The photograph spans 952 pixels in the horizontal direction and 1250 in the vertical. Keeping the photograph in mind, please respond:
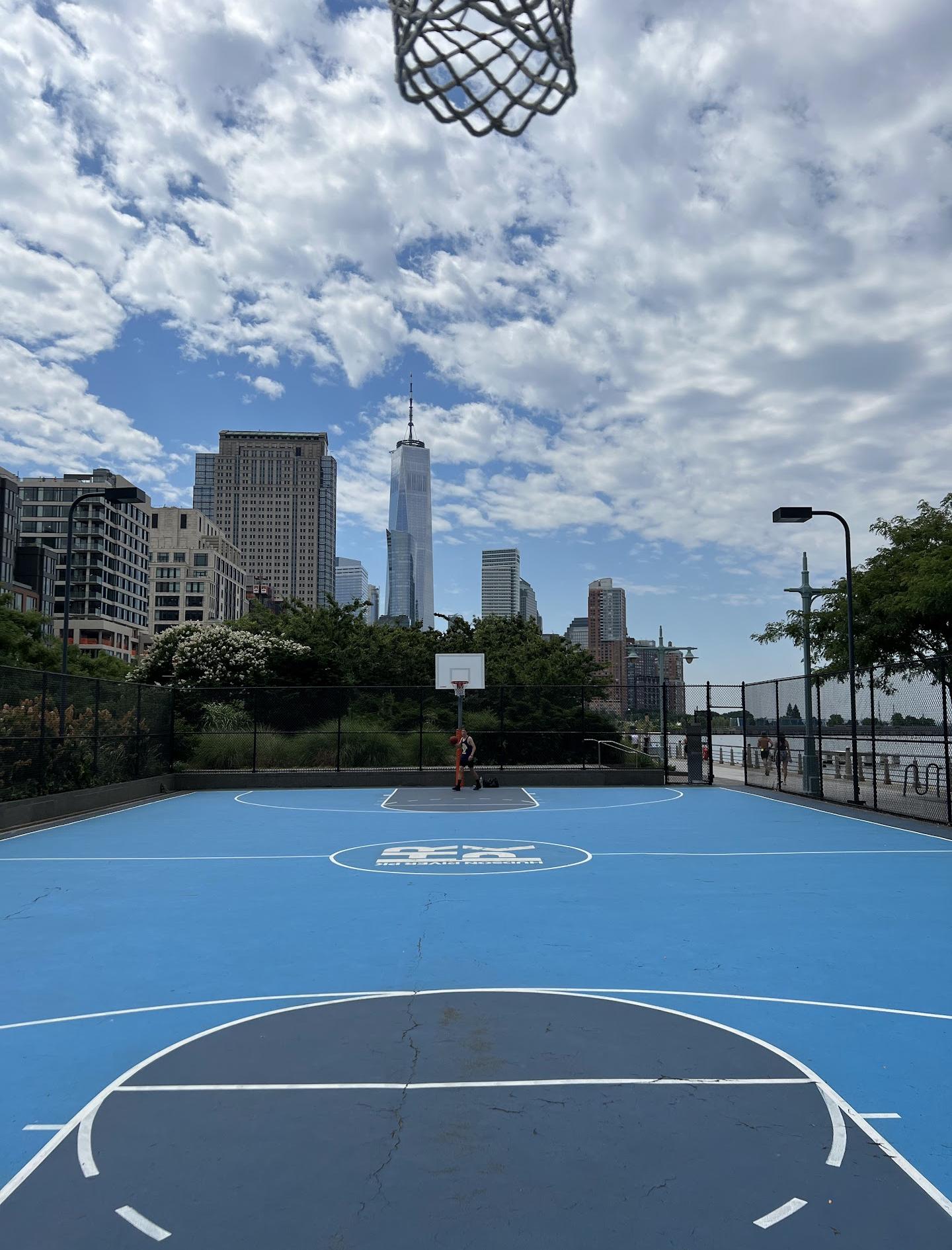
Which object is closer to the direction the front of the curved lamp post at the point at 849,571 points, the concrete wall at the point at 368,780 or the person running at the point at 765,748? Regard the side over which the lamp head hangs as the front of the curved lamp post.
the concrete wall

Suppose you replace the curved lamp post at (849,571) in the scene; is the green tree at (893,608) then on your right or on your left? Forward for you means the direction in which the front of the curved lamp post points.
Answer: on your right

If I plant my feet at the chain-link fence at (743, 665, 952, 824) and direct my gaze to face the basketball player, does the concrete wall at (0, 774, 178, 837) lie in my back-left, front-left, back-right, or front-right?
front-left

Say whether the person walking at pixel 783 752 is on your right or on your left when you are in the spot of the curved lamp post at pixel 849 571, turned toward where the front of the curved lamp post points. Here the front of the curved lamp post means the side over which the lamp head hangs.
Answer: on your right

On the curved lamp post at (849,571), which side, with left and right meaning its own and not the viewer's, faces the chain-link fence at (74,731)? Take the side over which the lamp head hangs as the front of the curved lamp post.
front

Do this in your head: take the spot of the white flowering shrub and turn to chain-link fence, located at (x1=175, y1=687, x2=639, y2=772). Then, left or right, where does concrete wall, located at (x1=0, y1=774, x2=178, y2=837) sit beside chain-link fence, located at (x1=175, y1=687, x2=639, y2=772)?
right

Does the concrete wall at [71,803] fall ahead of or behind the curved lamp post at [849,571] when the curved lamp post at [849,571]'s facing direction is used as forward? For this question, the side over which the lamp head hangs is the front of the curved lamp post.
ahead

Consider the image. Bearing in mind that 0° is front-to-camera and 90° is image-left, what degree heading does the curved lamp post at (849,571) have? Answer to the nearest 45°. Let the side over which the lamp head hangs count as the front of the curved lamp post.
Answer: approximately 90°

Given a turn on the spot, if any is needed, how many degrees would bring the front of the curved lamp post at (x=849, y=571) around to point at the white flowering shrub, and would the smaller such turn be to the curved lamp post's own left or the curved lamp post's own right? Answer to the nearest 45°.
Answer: approximately 45° to the curved lamp post's own right

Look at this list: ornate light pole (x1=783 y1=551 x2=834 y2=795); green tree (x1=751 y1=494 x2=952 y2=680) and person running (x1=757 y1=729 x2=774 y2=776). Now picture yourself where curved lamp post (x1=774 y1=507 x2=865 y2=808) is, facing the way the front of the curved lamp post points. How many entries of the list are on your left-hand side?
0

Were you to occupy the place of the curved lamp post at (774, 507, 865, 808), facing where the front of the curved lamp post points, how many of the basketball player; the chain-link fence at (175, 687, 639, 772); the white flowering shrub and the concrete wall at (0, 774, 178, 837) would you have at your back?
0

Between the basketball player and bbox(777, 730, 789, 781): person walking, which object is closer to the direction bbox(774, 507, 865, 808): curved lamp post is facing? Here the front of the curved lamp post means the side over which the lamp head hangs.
the basketball player

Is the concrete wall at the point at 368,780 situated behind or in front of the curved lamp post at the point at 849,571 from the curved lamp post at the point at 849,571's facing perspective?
in front

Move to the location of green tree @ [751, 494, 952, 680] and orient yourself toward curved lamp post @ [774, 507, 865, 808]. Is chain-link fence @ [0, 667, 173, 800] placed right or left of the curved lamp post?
right

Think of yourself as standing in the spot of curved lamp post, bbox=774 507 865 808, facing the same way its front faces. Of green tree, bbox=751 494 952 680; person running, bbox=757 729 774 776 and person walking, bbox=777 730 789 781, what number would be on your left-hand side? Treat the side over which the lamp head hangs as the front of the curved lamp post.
0
